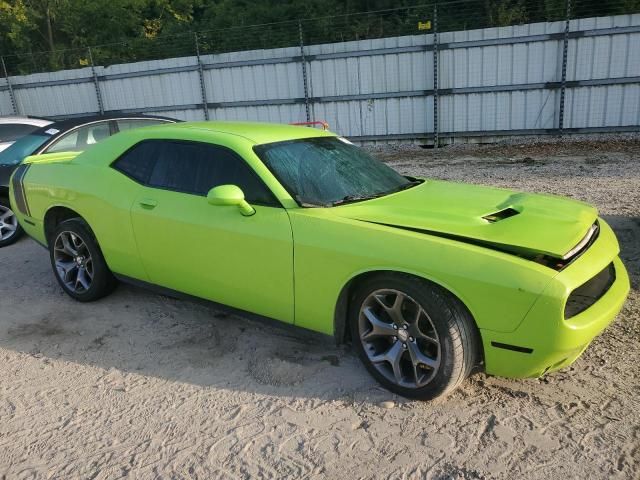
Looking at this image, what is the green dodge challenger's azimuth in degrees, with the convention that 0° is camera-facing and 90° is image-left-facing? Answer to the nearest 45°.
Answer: approximately 315°
